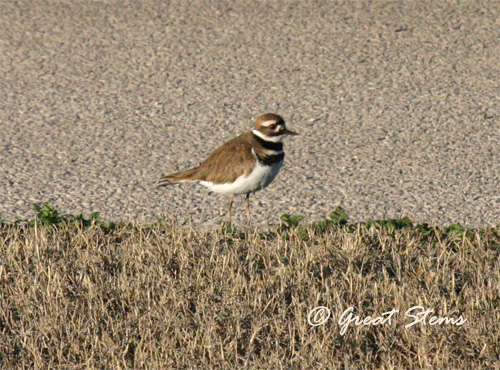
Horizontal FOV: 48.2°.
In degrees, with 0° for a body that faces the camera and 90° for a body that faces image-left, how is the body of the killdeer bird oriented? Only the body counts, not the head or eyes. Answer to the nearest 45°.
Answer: approximately 270°
